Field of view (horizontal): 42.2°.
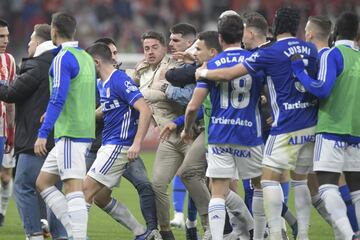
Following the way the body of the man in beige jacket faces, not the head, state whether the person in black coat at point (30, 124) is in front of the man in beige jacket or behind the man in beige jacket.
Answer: in front

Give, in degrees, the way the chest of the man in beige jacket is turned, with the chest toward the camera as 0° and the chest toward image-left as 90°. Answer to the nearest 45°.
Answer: approximately 45°
